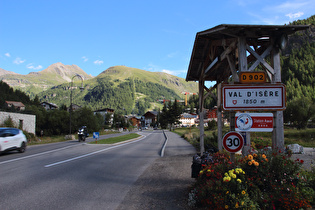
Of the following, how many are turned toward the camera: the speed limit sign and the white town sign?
2

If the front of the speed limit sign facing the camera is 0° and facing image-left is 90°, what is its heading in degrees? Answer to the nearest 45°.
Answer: approximately 0°

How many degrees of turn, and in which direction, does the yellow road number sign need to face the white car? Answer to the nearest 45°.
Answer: approximately 90° to its right

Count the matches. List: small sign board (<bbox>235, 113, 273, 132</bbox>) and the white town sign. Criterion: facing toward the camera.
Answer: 2

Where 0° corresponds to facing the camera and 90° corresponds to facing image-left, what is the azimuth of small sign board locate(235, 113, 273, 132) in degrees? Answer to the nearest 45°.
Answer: approximately 0°
